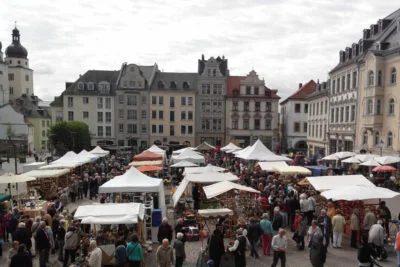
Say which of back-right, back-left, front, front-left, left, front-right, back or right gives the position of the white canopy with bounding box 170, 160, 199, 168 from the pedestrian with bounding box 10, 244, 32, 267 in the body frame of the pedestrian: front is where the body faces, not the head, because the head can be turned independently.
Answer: front-right

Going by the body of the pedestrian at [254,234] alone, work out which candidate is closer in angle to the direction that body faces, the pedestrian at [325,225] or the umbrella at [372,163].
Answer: the umbrella

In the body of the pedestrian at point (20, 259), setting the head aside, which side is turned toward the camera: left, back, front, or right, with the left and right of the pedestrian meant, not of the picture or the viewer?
back

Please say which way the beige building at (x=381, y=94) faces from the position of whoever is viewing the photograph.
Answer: facing the viewer and to the left of the viewer

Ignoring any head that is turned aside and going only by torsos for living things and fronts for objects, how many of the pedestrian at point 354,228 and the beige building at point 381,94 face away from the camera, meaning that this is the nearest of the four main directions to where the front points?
1

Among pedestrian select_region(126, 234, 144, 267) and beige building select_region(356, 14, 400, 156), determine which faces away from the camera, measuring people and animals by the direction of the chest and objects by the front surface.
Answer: the pedestrian

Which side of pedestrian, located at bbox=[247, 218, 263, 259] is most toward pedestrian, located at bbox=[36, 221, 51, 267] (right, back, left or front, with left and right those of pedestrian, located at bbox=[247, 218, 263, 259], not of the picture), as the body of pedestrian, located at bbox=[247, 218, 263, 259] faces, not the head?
left

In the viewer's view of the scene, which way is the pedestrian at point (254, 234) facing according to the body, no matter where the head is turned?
away from the camera

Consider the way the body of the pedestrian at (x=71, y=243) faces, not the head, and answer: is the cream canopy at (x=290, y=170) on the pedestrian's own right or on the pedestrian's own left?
on the pedestrian's own right

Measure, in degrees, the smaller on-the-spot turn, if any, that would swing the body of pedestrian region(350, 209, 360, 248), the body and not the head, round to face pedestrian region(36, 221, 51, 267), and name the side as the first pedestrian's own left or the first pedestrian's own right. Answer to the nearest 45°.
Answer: approximately 135° to the first pedestrian's own left

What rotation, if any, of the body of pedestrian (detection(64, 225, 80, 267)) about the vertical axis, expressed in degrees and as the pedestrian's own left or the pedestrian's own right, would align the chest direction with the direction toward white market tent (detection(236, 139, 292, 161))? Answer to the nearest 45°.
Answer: approximately 45° to the pedestrian's own right

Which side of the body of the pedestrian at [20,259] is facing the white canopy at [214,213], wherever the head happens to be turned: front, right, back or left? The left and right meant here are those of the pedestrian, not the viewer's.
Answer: right

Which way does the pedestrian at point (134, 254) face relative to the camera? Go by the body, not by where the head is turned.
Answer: away from the camera

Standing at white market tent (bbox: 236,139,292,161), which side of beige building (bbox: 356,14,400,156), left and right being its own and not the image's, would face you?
front
